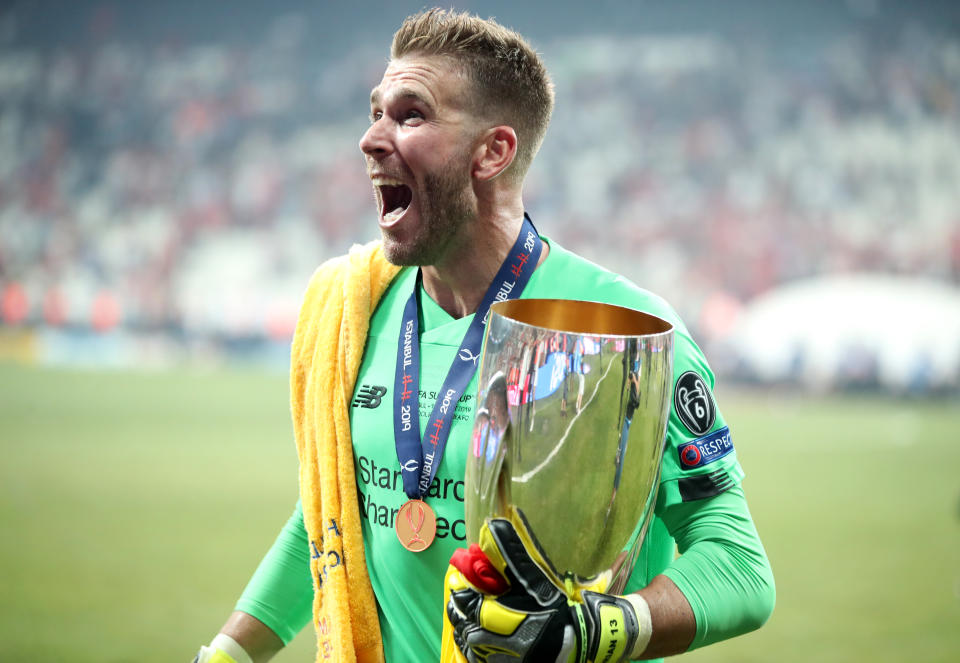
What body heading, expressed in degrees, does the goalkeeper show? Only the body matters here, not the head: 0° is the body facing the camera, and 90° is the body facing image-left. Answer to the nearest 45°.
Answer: approximately 45°
